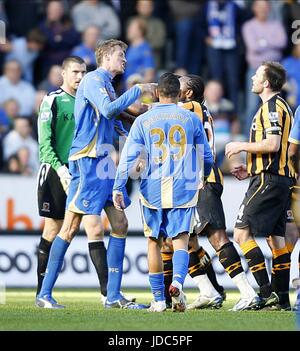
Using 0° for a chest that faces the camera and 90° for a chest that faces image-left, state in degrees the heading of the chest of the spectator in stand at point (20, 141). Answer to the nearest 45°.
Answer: approximately 0°

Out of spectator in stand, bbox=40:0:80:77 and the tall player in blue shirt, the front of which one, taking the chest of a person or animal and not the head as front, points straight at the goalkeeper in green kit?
the spectator in stand

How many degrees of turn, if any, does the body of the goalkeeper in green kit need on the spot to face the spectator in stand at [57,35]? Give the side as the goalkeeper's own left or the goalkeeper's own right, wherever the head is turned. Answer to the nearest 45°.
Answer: approximately 135° to the goalkeeper's own left

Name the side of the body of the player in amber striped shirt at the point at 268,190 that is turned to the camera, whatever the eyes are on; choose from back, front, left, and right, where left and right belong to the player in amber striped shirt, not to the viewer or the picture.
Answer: left

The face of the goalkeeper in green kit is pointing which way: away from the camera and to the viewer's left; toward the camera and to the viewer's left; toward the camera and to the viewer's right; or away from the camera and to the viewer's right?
toward the camera and to the viewer's right

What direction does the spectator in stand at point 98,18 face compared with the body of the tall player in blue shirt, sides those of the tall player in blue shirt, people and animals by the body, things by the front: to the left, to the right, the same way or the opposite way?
to the right

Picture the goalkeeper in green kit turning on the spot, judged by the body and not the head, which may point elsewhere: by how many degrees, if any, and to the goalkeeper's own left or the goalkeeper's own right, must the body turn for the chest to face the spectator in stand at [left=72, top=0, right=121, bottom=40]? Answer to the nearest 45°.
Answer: approximately 135° to the goalkeeper's own left

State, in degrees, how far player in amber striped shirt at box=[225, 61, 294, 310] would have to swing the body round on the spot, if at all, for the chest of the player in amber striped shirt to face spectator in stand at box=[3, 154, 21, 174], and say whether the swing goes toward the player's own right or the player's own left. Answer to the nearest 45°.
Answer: approximately 45° to the player's own right

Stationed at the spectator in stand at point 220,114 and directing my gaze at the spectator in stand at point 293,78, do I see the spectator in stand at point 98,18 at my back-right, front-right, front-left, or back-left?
back-left

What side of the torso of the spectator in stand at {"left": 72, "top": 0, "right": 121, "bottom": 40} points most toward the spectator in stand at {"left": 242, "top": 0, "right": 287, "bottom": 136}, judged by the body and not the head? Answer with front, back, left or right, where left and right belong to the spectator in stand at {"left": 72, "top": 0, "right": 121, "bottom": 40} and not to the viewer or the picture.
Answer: left

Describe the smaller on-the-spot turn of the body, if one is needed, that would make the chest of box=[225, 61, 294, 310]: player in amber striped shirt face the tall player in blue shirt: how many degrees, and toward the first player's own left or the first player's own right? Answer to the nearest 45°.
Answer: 0° — they already face them

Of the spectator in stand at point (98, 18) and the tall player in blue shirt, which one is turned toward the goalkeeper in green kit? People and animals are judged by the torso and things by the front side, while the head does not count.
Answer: the spectator in stand

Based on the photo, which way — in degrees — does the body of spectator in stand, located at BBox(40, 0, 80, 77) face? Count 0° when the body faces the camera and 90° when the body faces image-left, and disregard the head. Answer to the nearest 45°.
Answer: approximately 0°
